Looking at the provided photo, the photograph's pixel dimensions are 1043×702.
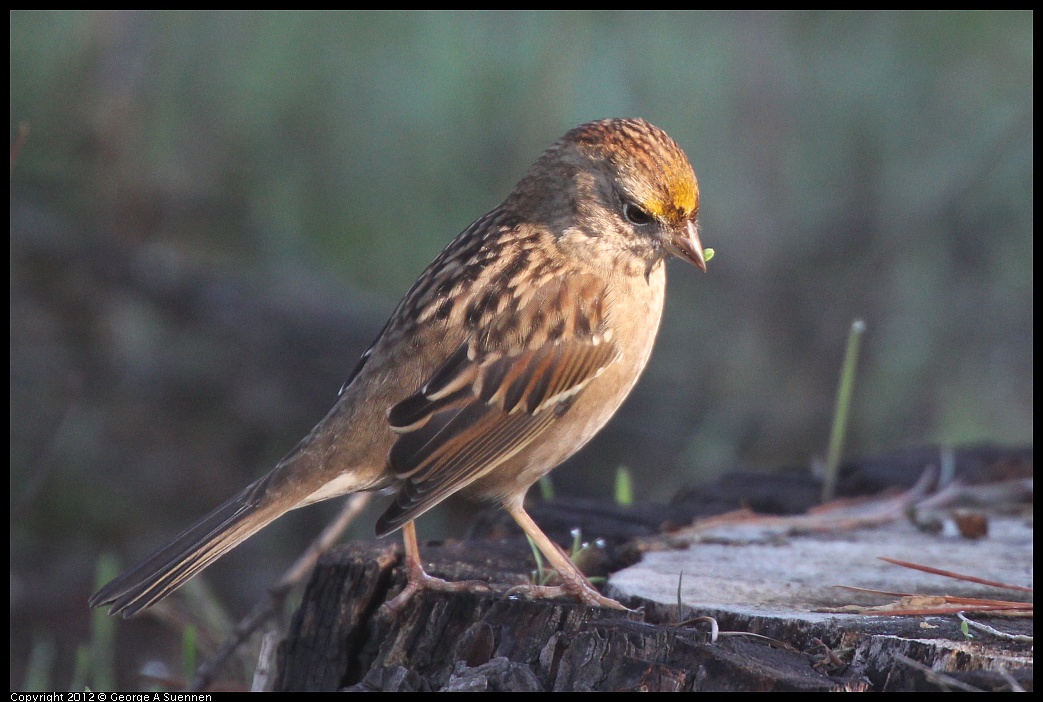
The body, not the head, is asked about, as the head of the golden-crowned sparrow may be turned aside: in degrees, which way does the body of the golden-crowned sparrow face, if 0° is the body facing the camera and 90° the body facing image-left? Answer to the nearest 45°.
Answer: approximately 270°
